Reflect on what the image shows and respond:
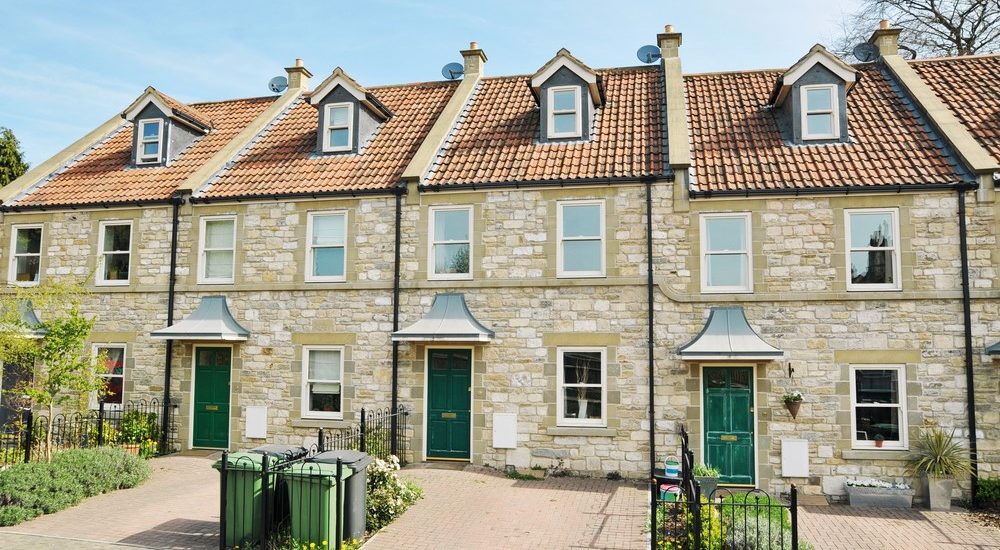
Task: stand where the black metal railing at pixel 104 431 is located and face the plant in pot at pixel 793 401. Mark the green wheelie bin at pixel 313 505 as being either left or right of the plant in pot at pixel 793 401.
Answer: right

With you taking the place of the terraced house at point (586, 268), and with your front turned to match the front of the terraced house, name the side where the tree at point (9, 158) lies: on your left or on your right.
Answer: on your right

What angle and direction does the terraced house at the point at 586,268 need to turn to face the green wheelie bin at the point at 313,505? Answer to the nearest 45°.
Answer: approximately 45° to its right

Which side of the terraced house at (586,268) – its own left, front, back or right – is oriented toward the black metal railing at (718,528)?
front

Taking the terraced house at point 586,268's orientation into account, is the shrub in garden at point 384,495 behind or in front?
in front

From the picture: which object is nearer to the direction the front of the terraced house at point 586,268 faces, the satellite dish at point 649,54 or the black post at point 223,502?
the black post

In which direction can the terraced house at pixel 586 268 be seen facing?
toward the camera
